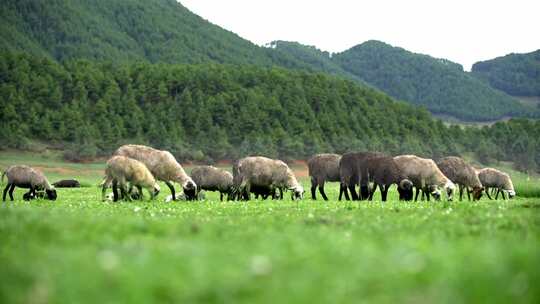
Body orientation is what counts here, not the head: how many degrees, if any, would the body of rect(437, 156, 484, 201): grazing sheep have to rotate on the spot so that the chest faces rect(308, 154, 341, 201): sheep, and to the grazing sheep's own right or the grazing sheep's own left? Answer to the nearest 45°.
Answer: approximately 180°

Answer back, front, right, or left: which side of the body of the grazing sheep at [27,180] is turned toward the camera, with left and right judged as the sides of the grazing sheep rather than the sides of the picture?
right

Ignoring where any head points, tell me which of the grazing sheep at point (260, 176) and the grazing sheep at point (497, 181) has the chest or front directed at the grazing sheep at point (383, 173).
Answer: the grazing sheep at point (260, 176)

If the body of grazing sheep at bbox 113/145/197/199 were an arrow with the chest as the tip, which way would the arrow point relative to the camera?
to the viewer's right

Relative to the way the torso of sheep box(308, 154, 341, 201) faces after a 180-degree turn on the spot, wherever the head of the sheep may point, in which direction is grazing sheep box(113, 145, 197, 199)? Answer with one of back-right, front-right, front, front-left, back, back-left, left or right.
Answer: front-left

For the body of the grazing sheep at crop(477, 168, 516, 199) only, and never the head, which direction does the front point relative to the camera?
to the viewer's right

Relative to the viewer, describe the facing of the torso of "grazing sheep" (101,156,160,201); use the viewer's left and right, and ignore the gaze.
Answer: facing to the right of the viewer

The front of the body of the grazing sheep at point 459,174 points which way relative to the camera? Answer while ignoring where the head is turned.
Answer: to the viewer's right
